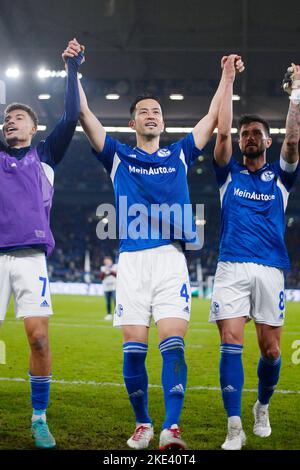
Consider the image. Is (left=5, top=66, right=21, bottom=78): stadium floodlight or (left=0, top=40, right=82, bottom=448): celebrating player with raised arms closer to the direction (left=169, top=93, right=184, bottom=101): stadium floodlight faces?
the celebrating player with raised arms

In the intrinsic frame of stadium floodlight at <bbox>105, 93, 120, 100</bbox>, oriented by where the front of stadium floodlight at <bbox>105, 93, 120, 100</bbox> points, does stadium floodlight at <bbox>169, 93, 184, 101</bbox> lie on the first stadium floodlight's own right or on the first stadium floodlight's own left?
on the first stadium floodlight's own left

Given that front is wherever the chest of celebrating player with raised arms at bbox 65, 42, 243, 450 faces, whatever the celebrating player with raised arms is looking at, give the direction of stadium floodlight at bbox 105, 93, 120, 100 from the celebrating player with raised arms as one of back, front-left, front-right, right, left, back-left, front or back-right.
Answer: back

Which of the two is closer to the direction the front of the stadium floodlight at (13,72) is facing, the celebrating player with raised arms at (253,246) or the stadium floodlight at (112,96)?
the celebrating player with raised arms

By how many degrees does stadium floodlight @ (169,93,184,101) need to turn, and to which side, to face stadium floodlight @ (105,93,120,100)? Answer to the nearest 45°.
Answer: approximately 90° to its right

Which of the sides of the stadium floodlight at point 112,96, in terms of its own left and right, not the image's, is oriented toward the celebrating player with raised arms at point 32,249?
front
